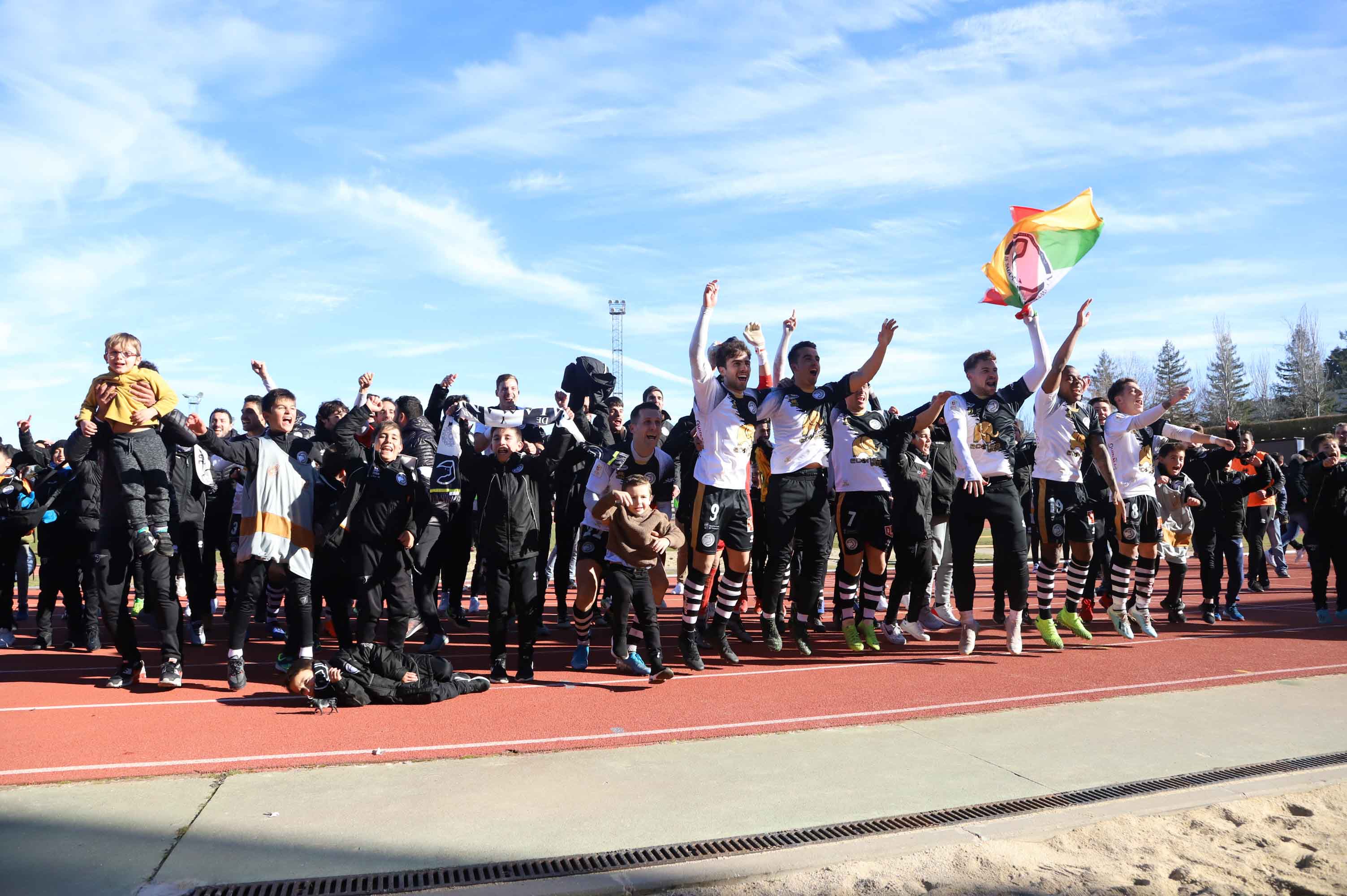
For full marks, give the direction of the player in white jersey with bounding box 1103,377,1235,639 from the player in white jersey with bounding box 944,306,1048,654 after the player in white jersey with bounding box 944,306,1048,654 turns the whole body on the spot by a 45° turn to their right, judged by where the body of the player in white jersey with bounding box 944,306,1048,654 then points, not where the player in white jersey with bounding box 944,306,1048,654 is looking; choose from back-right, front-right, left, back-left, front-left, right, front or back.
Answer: back

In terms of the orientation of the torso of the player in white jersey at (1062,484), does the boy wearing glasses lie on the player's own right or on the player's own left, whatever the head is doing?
on the player's own right

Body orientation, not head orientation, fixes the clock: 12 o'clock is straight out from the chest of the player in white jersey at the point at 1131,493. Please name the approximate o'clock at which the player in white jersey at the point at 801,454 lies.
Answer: the player in white jersey at the point at 801,454 is roughly at 3 o'clock from the player in white jersey at the point at 1131,493.

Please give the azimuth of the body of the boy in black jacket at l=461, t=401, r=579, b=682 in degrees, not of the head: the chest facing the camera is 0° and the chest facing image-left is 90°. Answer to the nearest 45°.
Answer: approximately 0°

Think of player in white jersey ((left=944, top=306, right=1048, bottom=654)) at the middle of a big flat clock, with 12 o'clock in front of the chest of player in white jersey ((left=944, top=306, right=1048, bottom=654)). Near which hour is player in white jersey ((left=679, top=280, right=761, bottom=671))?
player in white jersey ((left=679, top=280, right=761, bottom=671)) is roughly at 2 o'clock from player in white jersey ((left=944, top=306, right=1048, bottom=654)).

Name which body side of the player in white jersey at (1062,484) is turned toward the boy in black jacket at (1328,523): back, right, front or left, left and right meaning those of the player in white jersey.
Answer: left

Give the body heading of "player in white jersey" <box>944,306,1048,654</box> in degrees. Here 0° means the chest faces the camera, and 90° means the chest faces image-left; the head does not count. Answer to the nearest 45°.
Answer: approximately 0°

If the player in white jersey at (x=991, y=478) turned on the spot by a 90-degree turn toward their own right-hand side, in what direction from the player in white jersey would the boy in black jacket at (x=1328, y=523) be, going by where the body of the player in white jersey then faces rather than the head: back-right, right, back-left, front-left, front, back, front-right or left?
back-right

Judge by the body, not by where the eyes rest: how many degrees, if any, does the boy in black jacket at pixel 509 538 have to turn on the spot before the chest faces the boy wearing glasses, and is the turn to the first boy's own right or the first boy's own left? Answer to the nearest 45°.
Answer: approximately 90° to the first boy's own right

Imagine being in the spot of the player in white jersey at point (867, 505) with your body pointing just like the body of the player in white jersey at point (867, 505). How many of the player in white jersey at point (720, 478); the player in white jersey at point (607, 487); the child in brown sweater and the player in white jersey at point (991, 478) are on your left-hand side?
1
